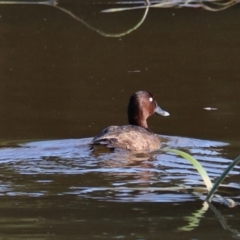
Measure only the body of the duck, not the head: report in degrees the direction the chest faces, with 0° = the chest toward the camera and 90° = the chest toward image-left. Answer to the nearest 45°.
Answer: approximately 270°
